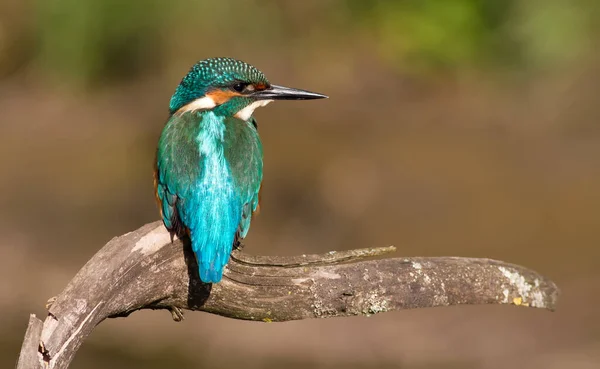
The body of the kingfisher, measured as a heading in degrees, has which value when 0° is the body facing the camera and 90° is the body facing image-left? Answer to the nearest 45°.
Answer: approximately 180°
